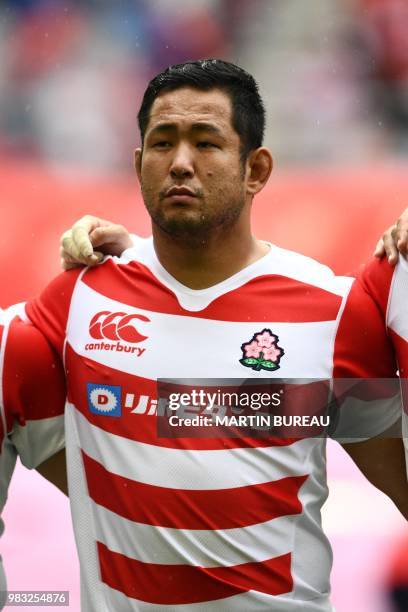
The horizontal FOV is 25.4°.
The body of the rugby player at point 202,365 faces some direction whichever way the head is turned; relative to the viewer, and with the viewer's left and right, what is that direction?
facing the viewer
